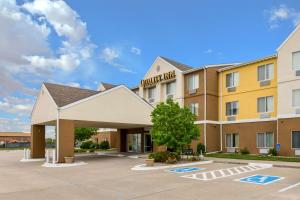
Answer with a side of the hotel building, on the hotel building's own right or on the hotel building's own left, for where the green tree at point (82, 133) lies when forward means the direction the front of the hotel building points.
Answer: on the hotel building's own right

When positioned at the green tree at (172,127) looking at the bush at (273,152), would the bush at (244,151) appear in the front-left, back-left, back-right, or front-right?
front-left

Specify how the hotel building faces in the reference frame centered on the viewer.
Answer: facing the viewer and to the left of the viewer

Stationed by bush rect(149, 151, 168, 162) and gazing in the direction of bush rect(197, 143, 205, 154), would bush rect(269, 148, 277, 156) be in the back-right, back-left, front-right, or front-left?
front-right
